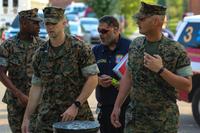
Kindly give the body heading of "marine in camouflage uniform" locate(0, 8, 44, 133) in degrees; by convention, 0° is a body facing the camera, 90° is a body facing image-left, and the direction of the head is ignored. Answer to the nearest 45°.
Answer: approximately 315°

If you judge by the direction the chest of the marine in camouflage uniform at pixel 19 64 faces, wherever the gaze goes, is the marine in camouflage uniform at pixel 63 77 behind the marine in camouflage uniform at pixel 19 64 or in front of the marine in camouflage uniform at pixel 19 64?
in front

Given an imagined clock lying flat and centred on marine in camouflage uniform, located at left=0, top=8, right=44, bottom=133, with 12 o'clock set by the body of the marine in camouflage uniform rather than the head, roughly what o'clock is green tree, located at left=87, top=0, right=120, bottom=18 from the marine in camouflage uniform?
The green tree is roughly at 8 o'clock from the marine in camouflage uniform.

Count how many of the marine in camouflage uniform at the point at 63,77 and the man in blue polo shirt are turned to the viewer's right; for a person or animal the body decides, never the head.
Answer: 0

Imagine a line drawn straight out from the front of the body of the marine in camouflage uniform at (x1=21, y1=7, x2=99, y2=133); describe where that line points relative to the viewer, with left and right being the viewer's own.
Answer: facing the viewer and to the left of the viewer

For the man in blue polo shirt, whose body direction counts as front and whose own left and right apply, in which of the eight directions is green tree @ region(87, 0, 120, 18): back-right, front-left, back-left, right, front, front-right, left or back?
back-right

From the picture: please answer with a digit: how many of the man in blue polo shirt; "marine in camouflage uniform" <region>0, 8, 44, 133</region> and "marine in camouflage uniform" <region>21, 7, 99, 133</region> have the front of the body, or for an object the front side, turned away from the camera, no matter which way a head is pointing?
0

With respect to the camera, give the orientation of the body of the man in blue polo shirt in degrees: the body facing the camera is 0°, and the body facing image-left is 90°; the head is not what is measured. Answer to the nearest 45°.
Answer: approximately 45°
